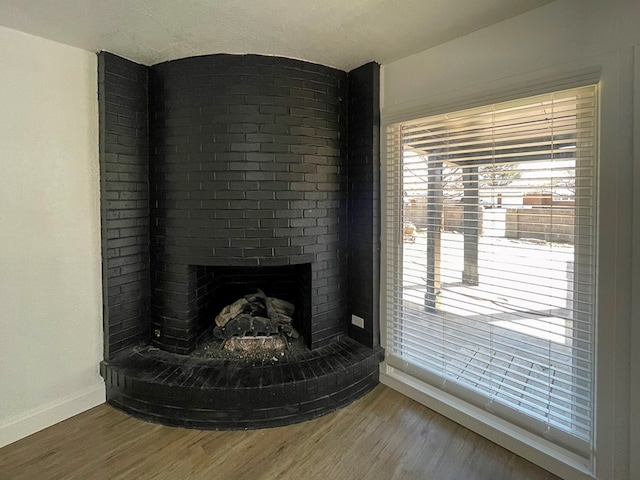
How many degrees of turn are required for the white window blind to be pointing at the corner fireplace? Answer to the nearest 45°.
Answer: approximately 45° to its right

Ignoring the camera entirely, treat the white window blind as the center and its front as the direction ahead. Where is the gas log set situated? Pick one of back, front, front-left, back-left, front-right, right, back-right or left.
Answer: front-right

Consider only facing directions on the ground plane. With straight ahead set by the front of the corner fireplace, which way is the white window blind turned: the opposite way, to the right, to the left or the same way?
to the right

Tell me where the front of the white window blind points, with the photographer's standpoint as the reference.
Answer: facing the viewer and to the left of the viewer

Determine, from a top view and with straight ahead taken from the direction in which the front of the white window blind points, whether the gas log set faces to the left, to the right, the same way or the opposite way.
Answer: to the left

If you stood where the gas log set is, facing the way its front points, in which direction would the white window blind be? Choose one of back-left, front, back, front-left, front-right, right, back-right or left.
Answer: front-left

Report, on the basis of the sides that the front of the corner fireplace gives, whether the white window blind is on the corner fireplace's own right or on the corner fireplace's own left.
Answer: on the corner fireplace's own left
